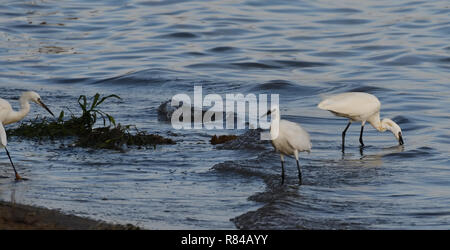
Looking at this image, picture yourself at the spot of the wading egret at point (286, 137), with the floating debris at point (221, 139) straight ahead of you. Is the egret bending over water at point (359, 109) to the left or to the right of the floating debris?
right

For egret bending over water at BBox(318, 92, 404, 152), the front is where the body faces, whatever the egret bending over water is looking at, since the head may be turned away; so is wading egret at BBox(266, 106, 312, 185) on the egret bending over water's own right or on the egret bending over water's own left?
on the egret bending over water's own right

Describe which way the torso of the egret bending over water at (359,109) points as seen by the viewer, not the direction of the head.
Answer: to the viewer's right

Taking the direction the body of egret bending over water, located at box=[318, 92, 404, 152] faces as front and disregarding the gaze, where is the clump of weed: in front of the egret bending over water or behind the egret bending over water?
behind

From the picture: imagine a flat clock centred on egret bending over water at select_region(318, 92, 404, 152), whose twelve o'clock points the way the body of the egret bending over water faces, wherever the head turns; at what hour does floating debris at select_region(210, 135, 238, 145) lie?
The floating debris is roughly at 5 o'clock from the egret bending over water.
